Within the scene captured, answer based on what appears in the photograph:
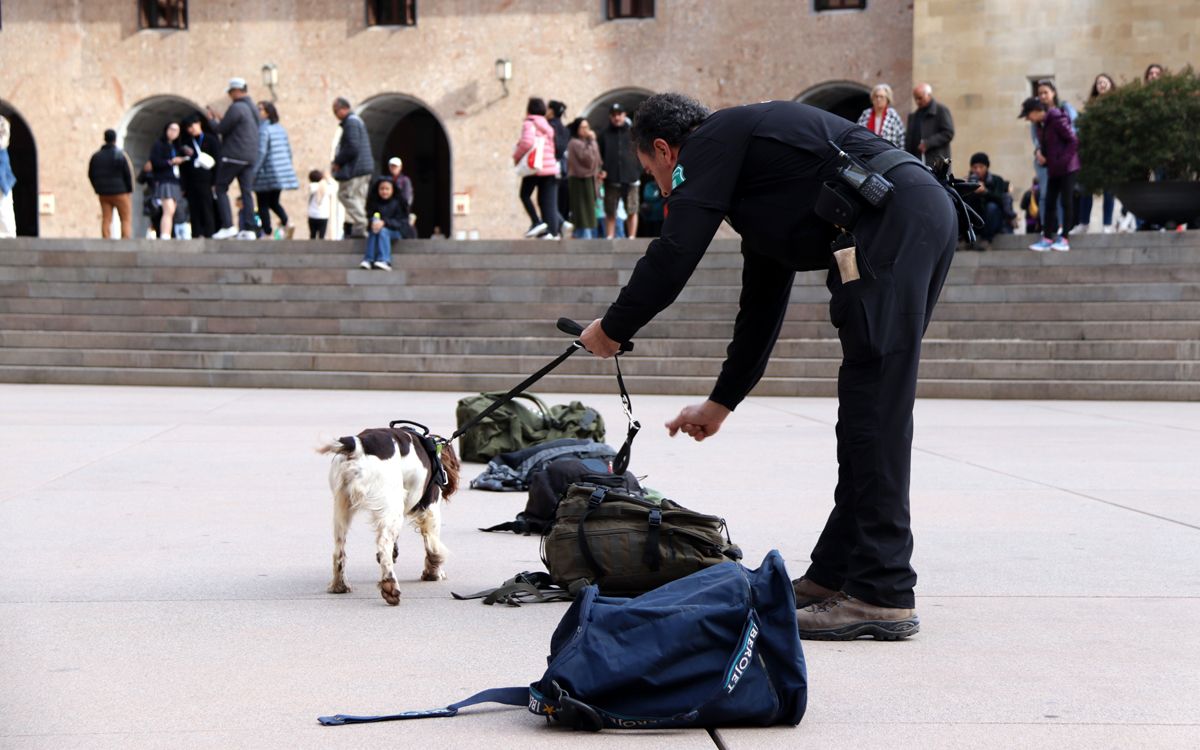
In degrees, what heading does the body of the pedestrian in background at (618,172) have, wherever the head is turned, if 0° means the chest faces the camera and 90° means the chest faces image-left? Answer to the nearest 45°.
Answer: approximately 0°

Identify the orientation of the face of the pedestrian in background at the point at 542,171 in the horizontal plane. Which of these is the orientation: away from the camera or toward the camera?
away from the camera

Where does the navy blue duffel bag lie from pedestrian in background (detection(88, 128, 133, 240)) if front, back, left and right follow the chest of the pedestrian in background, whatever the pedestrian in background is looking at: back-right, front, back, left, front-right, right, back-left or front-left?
back

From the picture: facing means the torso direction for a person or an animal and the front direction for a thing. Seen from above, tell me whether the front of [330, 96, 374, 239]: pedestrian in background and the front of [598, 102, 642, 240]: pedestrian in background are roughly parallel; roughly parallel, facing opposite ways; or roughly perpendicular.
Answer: roughly perpendicular

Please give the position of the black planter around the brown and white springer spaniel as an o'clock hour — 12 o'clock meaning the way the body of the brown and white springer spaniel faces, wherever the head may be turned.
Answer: The black planter is roughly at 12 o'clock from the brown and white springer spaniel.

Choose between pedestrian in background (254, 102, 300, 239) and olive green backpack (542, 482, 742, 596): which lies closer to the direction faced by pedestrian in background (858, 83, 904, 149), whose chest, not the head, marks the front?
the olive green backpack

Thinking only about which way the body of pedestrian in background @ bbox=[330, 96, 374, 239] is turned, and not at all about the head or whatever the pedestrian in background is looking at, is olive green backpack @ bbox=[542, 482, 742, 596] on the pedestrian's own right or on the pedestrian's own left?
on the pedestrian's own left

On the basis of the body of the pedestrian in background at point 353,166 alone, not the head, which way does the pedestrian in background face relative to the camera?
to the viewer's left

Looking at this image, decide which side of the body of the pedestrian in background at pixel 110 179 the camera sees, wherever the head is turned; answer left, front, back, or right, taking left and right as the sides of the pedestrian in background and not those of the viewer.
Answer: back

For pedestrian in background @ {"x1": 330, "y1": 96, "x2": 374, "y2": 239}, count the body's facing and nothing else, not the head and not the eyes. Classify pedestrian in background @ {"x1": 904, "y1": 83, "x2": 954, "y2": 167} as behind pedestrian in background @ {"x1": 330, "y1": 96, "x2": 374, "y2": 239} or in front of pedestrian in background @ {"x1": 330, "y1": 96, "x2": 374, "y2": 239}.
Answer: behind

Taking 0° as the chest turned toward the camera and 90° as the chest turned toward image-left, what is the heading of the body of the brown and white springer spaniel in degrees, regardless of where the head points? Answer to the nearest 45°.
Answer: approximately 225°

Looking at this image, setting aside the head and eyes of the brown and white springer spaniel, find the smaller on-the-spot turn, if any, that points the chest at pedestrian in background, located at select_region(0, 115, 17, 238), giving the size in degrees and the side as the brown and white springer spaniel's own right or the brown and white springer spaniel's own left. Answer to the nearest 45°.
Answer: approximately 45° to the brown and white springer spaniel's own left

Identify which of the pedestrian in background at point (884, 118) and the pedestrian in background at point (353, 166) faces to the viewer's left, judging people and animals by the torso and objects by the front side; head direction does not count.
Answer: the pedestrian in background at point (353, 166)

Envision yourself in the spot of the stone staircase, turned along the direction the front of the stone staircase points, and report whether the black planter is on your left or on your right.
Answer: on your left

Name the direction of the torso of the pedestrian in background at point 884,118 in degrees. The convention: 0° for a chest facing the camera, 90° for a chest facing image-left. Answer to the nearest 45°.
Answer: approximately 0°
